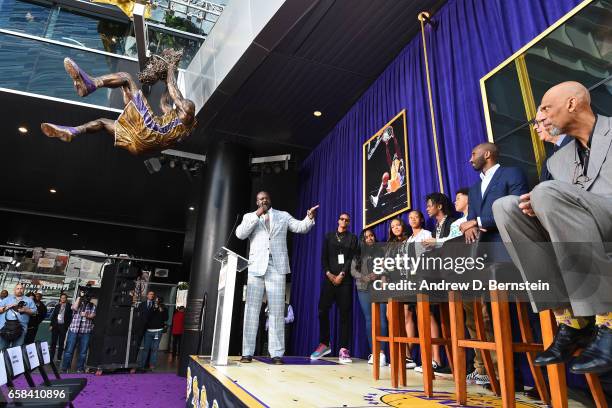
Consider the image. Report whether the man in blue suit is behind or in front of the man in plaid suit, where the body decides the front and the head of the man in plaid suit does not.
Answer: in front

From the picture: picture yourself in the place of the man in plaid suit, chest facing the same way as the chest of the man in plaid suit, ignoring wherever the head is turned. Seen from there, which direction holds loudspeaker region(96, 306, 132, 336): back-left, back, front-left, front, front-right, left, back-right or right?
back-right

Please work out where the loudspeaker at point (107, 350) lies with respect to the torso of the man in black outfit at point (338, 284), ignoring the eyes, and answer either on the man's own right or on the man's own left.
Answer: on the man's own right

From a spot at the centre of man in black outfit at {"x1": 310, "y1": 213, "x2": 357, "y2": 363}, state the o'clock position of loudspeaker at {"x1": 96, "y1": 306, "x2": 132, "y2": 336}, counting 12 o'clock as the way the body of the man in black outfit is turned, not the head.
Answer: The loudspeaker is roughly at 4 o'clock from the man in black outfit.

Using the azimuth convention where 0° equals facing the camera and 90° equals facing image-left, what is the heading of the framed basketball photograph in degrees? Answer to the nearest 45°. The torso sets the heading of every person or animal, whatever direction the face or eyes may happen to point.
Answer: approximately 45°

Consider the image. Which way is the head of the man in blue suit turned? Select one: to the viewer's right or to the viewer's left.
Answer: to the viewer's left

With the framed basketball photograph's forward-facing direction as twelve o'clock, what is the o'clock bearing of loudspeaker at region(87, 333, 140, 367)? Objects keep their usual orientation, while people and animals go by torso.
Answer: The loudspeaker is roughly at 2 o'clock from the framed basketball photograph.

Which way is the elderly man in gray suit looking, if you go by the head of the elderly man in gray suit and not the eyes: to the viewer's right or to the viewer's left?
to the viewer's left

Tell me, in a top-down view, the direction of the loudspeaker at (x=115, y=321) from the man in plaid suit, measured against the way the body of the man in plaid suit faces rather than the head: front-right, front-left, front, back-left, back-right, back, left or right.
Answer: back-right

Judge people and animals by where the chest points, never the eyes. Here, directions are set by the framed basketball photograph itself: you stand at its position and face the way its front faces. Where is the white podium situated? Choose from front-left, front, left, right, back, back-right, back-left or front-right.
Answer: front

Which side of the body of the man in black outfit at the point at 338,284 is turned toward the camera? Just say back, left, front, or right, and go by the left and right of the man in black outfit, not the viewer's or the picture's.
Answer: front

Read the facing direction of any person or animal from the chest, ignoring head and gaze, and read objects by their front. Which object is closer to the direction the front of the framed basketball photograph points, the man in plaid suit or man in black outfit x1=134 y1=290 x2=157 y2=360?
the man in plaid suit

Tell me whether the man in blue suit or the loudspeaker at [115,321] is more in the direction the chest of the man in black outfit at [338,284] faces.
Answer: the man in blue suit

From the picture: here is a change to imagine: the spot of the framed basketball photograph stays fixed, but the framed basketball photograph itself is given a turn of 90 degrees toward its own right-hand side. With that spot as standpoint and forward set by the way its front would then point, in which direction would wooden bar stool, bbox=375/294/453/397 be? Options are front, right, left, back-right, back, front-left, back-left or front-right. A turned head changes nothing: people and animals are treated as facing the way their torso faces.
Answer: back-left

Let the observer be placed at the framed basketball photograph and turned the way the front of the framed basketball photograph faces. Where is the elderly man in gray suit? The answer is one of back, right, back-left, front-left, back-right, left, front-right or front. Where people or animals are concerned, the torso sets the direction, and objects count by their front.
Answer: front-left
